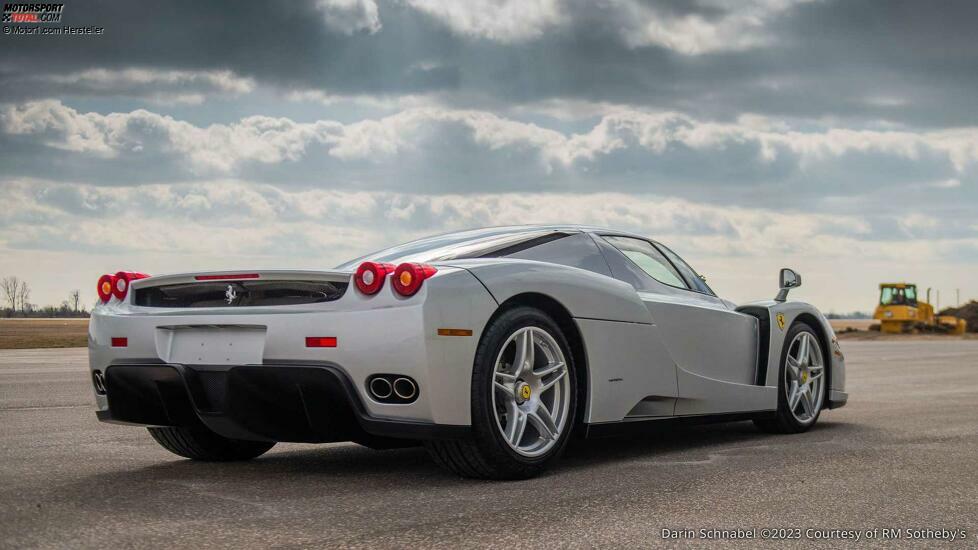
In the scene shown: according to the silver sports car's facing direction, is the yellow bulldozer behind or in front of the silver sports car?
in front

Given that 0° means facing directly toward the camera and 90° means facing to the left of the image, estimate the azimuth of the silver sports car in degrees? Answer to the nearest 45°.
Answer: approximately 225°
